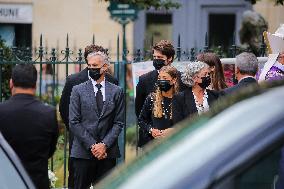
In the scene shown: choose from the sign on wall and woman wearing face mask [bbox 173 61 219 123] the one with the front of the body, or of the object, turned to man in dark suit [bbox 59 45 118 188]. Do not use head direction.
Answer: the sign on wall

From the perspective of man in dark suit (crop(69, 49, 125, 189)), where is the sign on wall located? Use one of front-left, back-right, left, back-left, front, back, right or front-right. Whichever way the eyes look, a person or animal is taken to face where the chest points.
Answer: back

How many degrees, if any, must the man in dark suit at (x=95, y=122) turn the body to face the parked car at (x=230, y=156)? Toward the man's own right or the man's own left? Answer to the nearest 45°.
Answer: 0° — they already face it

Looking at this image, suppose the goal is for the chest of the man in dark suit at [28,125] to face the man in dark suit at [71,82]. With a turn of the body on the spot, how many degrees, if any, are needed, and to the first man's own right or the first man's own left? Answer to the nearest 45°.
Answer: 0° — they already face them

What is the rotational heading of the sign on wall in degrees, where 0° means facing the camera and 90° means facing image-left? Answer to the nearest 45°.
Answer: approximately 0°

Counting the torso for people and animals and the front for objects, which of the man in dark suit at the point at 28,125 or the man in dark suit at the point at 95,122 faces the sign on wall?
the man in dark suit at the point at 28,125

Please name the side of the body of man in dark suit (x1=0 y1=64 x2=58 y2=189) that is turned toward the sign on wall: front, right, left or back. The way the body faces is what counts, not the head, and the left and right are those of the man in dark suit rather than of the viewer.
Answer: front

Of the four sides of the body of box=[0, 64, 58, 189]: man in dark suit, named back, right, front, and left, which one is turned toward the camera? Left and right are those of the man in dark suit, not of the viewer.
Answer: back

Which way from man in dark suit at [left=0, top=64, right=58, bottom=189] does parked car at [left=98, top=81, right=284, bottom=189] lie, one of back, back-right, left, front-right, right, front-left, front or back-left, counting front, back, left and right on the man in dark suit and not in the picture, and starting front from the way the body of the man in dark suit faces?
back

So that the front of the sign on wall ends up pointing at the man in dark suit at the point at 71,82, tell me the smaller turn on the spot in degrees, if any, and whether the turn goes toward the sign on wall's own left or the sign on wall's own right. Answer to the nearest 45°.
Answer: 0° — it already faces them
